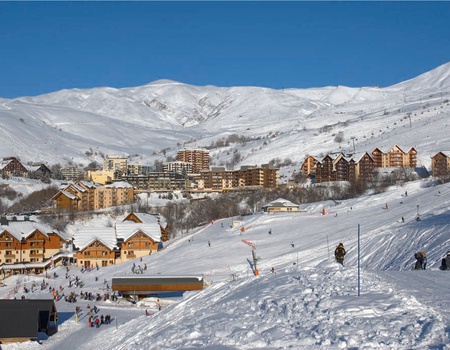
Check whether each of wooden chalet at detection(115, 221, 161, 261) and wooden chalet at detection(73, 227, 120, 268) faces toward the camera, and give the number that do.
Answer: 2

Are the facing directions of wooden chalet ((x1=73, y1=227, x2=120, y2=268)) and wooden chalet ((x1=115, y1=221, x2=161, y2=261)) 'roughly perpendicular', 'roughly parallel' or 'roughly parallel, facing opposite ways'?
roughly parallel

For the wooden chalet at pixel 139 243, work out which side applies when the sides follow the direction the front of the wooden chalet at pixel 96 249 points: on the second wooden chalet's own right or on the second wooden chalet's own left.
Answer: on the second wooden chalet's own left

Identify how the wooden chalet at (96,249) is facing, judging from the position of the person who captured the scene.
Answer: facing the viewer

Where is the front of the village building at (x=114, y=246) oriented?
toward the camera

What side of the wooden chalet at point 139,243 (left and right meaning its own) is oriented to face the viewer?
front

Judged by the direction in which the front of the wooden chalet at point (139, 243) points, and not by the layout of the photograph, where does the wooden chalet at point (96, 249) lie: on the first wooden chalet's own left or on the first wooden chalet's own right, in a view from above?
on the first wooden chalet's own right
